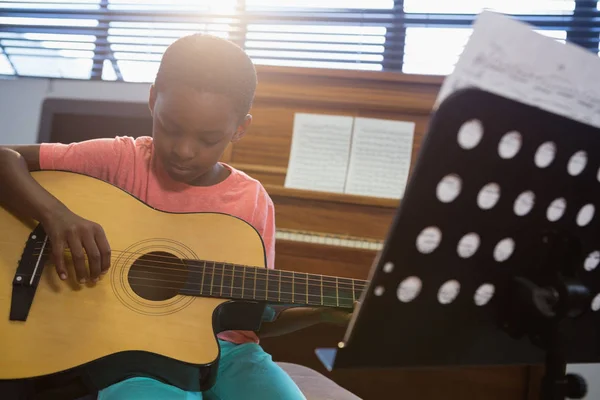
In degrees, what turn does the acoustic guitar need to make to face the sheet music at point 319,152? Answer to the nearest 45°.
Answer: approximately 135° to its left

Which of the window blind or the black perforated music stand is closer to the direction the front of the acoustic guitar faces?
the black perforated music stand

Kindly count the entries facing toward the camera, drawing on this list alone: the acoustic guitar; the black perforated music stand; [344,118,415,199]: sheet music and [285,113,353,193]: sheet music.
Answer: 3

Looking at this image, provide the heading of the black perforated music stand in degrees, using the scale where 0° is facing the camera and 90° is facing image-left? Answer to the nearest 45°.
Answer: approximately 135°

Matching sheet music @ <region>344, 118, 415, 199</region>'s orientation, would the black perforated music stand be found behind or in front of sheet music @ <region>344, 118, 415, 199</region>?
in front

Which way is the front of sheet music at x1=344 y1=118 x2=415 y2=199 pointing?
toward the camera

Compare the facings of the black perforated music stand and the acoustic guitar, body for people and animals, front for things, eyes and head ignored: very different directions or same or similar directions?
very different directions

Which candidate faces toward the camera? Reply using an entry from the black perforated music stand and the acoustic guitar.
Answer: the acoustic guitar

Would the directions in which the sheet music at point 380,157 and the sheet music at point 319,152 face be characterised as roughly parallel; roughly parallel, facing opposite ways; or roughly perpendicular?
roughly parallel

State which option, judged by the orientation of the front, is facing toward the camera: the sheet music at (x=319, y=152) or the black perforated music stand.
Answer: the sheet music

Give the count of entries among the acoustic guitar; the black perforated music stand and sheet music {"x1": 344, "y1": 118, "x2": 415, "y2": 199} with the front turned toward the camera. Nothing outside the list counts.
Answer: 2

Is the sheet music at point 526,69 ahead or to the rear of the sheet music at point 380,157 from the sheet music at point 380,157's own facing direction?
ahead

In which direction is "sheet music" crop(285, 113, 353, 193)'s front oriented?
toward the camera

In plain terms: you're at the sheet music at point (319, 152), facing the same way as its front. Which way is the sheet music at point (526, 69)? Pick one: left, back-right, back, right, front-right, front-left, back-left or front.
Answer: front
